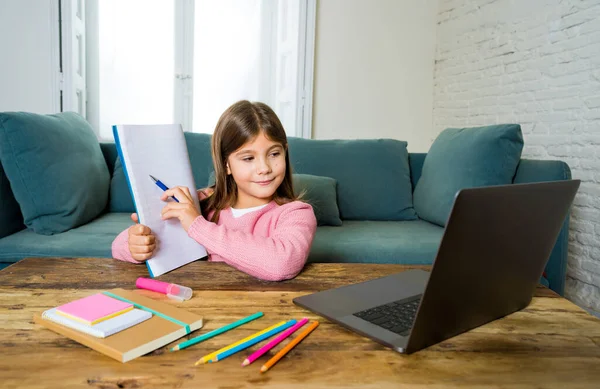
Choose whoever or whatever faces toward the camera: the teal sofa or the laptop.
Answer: the teal sofa

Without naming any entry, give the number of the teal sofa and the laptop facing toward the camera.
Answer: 1

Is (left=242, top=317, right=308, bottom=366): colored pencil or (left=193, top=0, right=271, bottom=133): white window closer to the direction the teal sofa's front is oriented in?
the colored pencil

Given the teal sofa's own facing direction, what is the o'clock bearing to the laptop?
The laptop is roughly at 12 o'clock from the teal sofa.

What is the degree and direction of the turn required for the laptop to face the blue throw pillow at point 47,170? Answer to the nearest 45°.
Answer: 0° — it already faces it

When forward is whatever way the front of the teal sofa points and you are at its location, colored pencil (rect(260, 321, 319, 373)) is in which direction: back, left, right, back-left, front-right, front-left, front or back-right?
front

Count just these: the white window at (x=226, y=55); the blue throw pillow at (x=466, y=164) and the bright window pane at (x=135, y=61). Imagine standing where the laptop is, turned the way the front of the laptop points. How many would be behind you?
0

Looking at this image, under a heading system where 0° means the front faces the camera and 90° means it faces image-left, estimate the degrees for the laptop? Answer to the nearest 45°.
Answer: approximately 135°

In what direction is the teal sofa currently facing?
toward the camera

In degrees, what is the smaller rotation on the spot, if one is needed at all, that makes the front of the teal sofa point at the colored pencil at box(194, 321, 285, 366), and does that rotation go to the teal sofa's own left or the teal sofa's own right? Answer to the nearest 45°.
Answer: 0° — it already faces it

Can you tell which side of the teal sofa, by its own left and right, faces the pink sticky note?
front

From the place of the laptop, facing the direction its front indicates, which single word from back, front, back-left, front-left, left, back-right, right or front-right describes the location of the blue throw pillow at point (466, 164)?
front-right

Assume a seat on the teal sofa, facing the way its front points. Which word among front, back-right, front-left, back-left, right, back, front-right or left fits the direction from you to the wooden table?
front

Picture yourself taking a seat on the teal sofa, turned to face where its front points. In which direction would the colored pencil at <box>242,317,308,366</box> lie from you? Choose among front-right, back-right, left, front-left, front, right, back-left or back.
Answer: front

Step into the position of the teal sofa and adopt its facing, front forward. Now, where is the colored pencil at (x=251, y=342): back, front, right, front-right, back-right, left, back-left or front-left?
front
